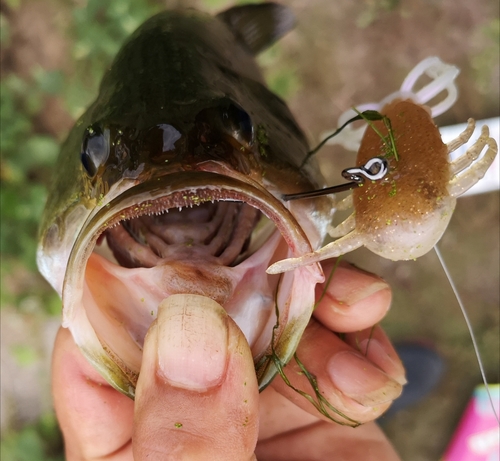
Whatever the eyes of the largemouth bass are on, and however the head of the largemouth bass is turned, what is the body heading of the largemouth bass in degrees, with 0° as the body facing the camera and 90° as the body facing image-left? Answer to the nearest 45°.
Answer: approximately 0°
